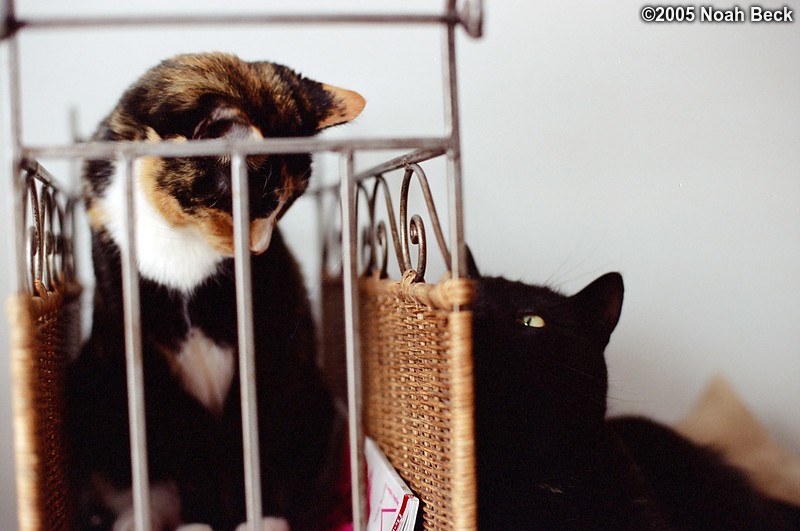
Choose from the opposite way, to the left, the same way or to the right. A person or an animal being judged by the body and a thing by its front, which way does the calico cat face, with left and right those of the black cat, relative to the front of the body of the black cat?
to the left

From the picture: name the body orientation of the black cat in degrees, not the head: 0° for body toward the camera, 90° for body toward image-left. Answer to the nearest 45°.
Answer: approximately 45°

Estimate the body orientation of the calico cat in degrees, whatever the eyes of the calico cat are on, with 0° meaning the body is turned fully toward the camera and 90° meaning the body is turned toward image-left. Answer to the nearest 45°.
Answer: approximately 0°
